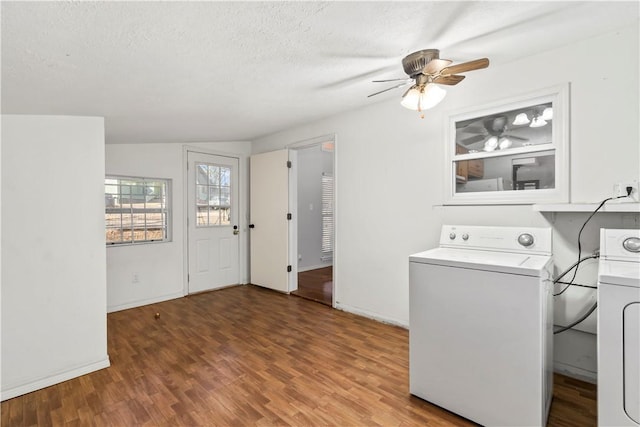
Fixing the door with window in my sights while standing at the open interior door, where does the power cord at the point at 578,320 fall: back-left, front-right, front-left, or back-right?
back-left

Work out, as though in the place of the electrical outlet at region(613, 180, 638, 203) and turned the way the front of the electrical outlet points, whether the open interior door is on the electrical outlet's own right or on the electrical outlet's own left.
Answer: on the electrical outlet's own right

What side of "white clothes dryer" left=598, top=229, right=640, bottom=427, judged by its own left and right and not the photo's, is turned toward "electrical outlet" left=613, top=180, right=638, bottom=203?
back

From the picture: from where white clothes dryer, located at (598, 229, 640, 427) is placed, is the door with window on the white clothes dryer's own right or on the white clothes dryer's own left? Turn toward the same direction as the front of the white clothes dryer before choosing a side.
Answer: on the white clothes dryer's own right

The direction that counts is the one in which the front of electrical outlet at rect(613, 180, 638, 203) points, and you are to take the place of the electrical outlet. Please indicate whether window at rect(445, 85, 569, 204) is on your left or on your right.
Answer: on your right
